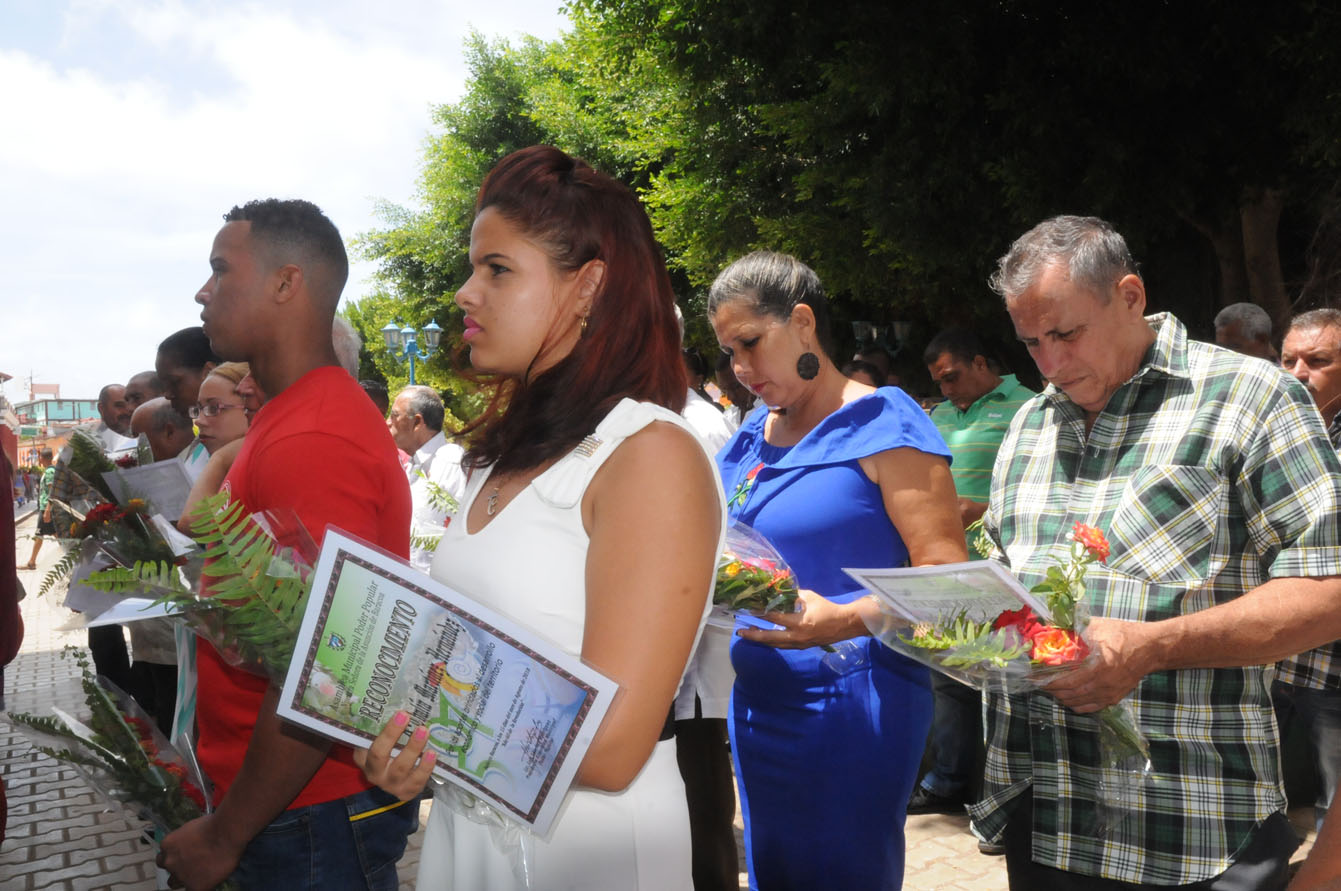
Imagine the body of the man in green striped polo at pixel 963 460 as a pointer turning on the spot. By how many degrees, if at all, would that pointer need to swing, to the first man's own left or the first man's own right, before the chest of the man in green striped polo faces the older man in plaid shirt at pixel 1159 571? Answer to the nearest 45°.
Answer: approximately 45° to the first man's own left

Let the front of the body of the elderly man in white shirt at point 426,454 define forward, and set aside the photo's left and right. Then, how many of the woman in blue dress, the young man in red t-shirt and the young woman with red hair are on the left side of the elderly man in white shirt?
3

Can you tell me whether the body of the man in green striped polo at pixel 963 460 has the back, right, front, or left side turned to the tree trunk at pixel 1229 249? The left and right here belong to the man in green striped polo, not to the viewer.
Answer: back

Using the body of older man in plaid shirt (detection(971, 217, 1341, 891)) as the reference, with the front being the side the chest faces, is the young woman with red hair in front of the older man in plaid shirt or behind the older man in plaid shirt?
in front

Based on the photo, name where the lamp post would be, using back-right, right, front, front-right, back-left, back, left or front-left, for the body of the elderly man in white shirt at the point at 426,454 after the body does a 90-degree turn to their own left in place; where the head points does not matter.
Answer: back

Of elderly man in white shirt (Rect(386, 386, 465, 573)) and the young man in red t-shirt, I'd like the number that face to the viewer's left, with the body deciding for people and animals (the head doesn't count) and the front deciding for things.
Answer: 2

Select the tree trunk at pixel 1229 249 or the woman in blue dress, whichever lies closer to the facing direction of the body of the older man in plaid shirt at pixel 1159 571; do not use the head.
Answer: the woman in blue dress

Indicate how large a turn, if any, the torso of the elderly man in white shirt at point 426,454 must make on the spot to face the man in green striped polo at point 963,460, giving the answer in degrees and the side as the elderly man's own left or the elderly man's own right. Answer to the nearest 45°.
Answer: approximately 135° to the elderly man's own left

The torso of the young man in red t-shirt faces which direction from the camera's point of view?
to the viewer's left

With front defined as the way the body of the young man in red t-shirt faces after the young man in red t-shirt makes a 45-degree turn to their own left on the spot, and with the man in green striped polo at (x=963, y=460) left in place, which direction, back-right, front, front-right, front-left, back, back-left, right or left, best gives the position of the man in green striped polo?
back

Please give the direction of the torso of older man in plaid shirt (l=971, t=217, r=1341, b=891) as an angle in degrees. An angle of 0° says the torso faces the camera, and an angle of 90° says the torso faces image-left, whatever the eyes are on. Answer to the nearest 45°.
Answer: approximately 45°

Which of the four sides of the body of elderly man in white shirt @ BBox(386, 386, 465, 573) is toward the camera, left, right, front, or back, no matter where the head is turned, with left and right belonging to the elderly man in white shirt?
left
